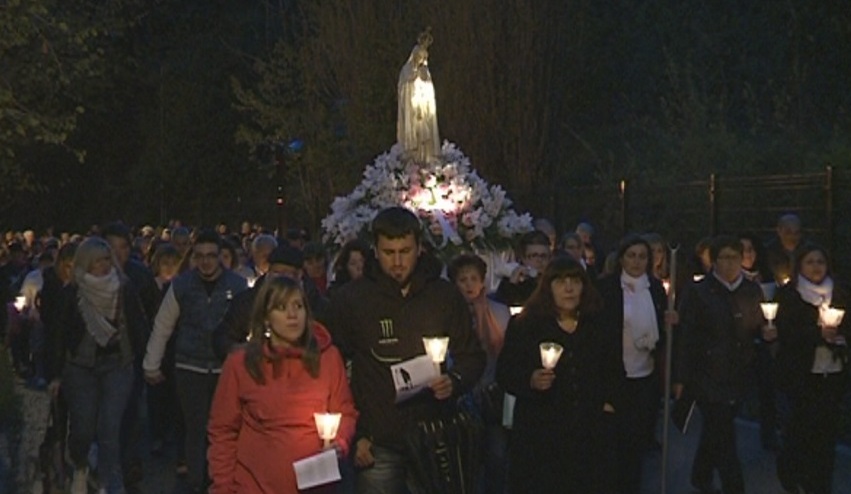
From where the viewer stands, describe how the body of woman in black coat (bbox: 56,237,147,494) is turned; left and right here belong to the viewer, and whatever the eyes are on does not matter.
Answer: facing the viewer

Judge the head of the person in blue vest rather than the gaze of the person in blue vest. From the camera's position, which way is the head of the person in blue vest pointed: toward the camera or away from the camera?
toward the camera

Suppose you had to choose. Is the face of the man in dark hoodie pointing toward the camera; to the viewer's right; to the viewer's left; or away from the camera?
toward the camera

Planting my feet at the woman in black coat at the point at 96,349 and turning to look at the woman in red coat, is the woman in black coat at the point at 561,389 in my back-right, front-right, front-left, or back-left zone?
front-left

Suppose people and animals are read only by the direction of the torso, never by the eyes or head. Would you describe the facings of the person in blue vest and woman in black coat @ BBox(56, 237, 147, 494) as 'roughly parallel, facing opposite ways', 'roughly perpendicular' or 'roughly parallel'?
roughly parallel

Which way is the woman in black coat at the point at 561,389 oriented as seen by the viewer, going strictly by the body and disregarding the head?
toward the camera

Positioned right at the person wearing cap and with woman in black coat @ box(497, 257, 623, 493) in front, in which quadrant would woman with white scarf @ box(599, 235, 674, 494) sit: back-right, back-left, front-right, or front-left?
front-left

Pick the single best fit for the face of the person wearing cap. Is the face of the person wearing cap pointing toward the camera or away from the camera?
toward the camera

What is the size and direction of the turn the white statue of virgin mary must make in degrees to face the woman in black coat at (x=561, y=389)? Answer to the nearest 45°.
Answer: approximately 45° to its right

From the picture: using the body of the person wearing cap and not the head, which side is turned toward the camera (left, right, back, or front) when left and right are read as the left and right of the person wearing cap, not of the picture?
front
